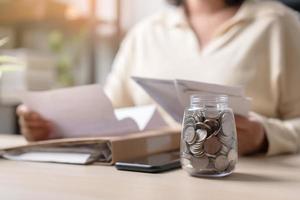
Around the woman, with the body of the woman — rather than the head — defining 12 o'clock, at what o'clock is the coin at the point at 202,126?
The coin is roughly at 11 o'clock from the woman.

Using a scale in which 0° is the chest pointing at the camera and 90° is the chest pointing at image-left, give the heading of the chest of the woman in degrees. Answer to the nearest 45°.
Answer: approximately 45°

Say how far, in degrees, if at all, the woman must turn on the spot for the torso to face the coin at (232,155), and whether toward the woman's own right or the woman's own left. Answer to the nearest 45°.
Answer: approximately 45° to the woman's own left

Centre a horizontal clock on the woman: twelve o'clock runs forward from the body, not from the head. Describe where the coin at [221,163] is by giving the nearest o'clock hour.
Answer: The coin is roughly at 11 o'clock from the woman.

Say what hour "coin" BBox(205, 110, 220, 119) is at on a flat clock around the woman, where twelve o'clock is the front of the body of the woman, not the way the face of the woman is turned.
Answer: The coin is roughly at 11 o'clock from the woman.
